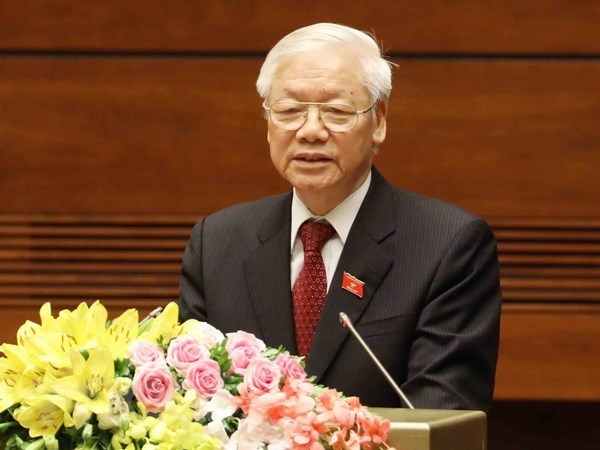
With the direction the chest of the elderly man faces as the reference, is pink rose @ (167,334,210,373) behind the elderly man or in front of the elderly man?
in front

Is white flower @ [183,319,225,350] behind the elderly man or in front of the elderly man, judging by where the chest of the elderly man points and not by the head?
in front

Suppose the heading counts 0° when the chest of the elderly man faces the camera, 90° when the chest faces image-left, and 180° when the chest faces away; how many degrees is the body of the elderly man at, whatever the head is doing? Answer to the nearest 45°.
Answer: approximately 45°

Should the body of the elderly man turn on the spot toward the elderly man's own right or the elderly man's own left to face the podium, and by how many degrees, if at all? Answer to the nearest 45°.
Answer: approximately 45° to the elderly man's own left
